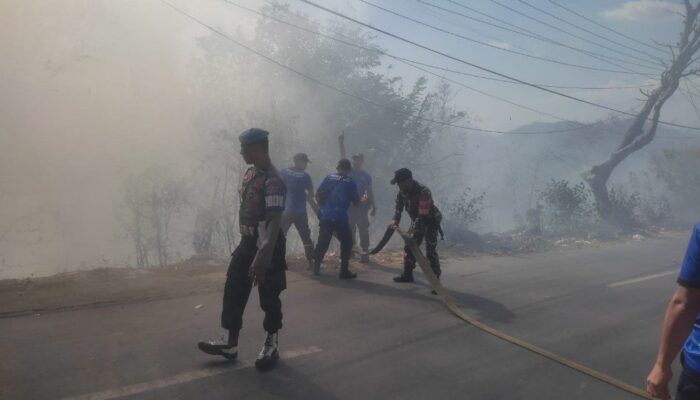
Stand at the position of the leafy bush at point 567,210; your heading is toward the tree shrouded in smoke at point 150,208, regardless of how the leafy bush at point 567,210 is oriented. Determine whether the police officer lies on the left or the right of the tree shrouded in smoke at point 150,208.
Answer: left

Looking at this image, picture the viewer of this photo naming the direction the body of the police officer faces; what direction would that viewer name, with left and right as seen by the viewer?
facing the viewer and to the left of the viewer

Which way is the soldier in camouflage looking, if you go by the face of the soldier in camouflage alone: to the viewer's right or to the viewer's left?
to the viewer's left

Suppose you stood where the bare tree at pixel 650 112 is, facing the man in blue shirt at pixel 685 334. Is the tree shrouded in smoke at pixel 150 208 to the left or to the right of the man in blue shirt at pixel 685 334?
right

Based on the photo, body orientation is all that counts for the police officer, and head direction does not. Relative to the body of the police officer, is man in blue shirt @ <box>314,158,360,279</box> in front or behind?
behind

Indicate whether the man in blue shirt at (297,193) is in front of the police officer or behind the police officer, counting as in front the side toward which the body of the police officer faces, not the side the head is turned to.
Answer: behind
